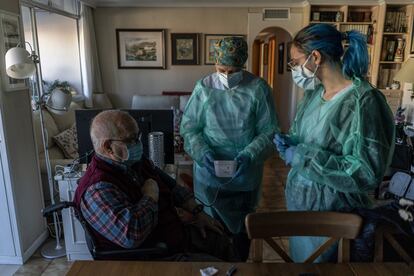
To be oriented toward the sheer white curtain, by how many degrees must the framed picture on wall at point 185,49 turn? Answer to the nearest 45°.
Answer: approximately 90° to its right

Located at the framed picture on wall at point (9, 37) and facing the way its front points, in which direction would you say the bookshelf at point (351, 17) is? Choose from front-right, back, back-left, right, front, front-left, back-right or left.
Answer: front-left

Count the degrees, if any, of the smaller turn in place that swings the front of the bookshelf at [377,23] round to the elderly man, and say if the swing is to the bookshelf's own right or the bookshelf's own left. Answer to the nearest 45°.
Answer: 0° — it already faces them

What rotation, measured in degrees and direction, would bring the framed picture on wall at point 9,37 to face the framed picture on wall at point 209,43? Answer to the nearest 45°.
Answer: approximately 90° to its left

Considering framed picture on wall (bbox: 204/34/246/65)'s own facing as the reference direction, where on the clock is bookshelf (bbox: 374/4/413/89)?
The bookshelf is roughly at 9 o'clock from the framed picture on wall.

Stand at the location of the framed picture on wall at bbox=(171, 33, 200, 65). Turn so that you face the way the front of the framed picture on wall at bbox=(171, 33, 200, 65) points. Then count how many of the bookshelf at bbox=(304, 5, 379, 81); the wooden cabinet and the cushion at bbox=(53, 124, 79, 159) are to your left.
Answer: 2

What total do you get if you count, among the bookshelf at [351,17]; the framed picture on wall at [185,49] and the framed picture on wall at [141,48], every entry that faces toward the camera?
3

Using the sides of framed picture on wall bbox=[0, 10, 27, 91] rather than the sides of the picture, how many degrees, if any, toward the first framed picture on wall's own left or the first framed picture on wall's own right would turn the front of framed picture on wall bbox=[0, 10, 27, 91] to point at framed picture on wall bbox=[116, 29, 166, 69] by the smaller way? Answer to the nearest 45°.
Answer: approximately 90° to the first framed picture on wall's own left

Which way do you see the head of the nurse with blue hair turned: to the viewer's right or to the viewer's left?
to the viewer's left

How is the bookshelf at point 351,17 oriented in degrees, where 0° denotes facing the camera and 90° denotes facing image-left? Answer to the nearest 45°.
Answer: approximately 0°

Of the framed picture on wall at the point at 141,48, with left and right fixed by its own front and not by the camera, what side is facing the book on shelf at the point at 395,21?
left
